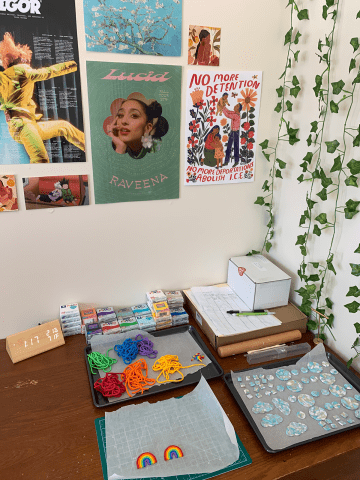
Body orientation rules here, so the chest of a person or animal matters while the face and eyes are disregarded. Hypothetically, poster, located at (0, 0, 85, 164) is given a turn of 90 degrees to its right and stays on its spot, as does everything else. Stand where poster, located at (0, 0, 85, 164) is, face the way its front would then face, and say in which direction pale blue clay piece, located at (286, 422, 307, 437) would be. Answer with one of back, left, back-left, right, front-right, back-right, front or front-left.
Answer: back-left

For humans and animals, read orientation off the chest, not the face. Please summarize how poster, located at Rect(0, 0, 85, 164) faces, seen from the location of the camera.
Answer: facing the viewer

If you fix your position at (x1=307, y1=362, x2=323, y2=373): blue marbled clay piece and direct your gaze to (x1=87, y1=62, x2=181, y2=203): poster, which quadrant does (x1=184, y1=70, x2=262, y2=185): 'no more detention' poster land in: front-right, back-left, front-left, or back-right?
front-right

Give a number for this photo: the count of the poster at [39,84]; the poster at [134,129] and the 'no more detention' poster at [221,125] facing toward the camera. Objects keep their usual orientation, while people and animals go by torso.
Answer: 3

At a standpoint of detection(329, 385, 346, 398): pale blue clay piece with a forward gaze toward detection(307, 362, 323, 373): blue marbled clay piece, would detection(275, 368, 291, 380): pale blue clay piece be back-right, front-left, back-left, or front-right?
front-left

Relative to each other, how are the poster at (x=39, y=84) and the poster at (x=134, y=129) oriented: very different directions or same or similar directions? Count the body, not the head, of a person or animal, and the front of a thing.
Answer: same or similar directions

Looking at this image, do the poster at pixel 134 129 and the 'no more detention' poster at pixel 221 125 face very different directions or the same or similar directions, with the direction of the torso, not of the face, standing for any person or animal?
same or similar directions

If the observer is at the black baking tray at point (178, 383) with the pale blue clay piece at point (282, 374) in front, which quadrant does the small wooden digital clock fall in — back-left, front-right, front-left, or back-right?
back-left

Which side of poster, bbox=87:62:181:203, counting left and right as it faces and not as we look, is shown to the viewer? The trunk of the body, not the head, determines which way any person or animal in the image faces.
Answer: front

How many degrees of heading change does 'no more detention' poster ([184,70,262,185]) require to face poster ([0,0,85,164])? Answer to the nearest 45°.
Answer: approximately 45° to its right

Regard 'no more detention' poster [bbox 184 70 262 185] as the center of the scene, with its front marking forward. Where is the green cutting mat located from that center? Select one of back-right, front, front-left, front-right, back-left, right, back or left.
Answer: front

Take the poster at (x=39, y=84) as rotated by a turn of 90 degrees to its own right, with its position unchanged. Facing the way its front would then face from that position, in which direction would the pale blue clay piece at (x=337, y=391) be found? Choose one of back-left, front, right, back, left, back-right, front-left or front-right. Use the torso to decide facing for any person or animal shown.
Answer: back-left
